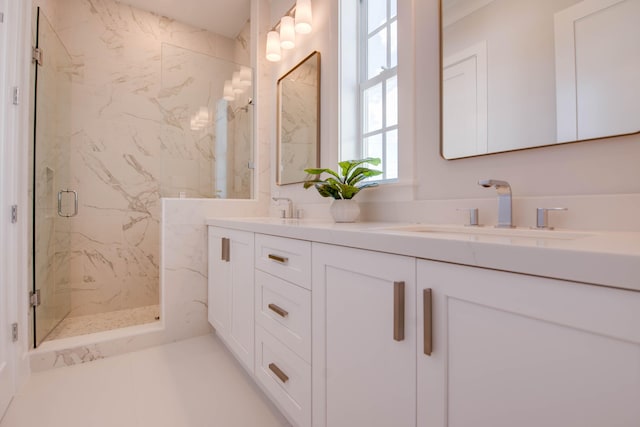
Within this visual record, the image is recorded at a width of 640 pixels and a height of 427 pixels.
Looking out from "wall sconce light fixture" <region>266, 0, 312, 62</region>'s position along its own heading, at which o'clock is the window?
The window is roughly at 9 o'clock from the wall sconce light fixture.

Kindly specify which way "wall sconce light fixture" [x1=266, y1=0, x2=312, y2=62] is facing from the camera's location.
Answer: facing the viewer and to the left of the viewer

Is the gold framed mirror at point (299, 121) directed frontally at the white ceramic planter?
no

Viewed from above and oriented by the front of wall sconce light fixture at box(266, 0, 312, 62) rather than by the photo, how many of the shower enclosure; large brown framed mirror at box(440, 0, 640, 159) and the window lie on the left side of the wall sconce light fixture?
2

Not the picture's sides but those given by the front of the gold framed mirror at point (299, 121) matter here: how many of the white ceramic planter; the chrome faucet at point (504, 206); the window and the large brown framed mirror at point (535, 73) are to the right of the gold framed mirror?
0

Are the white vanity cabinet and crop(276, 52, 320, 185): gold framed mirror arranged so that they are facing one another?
no

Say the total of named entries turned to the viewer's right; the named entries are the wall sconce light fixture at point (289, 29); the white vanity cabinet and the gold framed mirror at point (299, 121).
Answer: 0

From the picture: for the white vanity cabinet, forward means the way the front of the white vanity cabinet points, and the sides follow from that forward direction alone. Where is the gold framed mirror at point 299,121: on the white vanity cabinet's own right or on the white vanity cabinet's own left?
on the white vanity cabinet's own right

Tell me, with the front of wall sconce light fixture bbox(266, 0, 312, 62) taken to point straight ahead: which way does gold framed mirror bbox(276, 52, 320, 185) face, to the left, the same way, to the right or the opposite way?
the same way

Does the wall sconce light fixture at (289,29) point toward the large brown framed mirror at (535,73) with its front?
no

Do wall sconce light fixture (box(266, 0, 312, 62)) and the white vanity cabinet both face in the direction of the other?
no

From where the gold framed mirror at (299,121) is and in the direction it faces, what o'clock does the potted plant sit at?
The potted plant is roughly at 10 o'clock from the gold framed mirror.

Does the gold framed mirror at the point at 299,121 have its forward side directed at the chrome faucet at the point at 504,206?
no

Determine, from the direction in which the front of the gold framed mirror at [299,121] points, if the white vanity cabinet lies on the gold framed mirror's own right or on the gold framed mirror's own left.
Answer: on the gold framed mirror's own left
